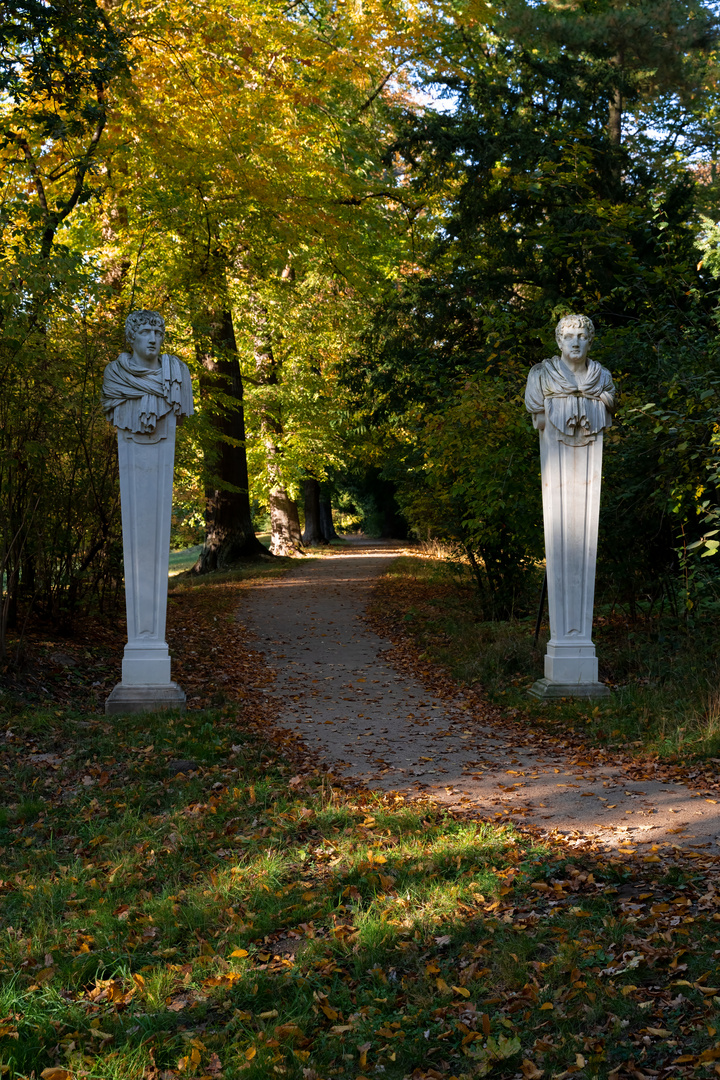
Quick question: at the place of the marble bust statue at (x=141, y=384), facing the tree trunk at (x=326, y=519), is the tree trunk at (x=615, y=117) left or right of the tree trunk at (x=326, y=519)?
right

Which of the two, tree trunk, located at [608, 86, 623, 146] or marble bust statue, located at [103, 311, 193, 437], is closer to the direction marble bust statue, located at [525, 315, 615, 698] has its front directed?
the marble bust statue

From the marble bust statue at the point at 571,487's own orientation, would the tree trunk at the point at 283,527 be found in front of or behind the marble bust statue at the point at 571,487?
behind

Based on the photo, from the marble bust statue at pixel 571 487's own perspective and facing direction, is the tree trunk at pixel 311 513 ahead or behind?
behind

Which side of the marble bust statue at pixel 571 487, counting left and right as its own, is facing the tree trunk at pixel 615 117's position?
back

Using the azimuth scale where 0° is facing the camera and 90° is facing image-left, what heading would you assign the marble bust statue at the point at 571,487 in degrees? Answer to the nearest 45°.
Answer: approximately 0°

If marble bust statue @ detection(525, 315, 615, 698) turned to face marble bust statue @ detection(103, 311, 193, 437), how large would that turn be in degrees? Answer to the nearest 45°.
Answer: approximately 90° to its right
